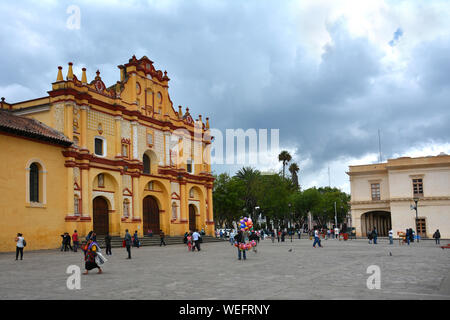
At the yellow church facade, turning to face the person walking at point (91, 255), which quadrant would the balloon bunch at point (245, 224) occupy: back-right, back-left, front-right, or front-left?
front-left

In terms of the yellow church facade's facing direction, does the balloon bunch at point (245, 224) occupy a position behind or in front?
in front

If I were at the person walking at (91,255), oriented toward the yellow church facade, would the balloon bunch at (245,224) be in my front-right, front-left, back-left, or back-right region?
front-right

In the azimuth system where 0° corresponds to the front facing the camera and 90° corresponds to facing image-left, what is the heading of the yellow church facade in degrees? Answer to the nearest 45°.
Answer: approximately 315°

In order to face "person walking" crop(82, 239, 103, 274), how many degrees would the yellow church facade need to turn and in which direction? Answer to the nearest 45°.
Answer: approximately 45° to its right
